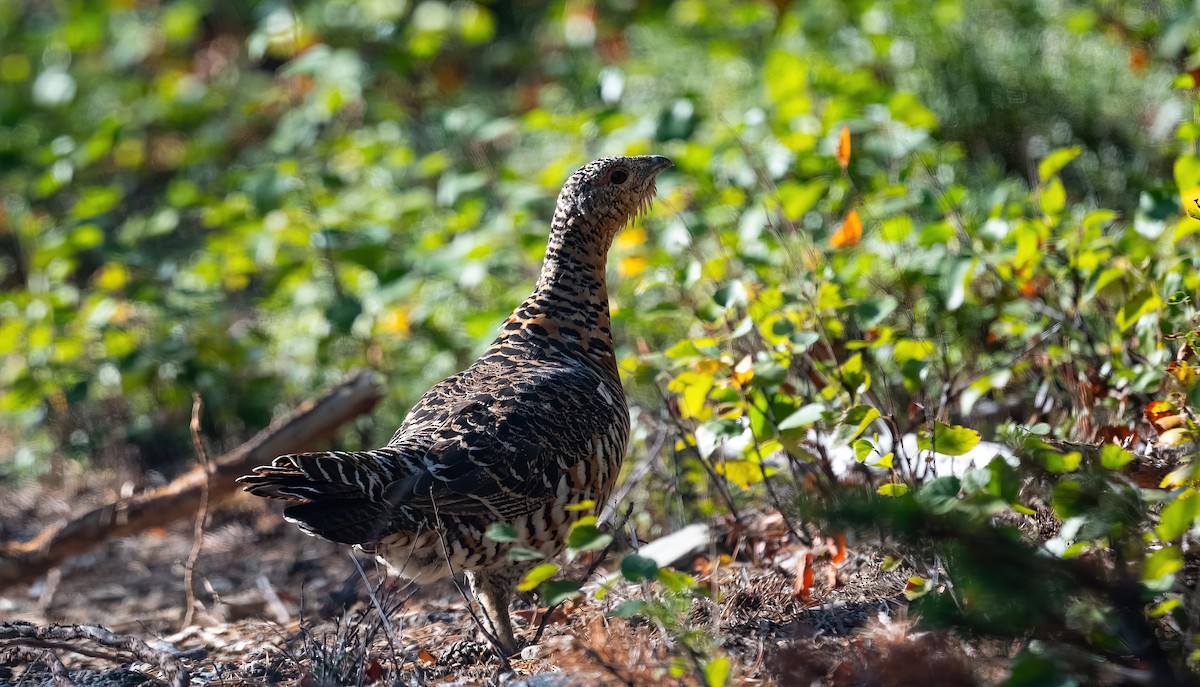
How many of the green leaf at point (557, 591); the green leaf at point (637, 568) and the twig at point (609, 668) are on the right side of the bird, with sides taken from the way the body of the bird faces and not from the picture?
3

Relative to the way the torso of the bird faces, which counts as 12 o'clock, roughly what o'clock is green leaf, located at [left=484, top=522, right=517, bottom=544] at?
The green leaf is roughly at 3 o'clock from the bird.

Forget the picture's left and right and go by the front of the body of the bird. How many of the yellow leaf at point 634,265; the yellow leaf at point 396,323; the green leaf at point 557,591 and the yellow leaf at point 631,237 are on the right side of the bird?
1

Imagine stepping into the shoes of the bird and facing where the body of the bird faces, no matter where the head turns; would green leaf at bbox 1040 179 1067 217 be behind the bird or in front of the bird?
in front

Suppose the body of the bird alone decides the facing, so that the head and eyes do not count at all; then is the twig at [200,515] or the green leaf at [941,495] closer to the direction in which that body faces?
the green leaf

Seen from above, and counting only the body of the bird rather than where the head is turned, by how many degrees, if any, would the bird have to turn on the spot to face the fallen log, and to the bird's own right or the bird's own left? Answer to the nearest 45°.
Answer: approximately 135° to the bird's own left

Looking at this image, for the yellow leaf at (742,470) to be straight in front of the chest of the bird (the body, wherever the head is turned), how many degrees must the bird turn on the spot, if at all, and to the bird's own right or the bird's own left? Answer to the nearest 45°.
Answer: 0° — it already faces it

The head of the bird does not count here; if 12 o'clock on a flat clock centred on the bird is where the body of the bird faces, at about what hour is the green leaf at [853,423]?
The green leaf is roughly at 1 o'clock from the bird.

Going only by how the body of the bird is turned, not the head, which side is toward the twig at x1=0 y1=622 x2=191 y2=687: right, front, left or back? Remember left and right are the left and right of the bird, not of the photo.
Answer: back

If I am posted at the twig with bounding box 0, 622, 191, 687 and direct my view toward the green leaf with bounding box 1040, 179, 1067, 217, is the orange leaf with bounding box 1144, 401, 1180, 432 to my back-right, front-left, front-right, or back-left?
front-right

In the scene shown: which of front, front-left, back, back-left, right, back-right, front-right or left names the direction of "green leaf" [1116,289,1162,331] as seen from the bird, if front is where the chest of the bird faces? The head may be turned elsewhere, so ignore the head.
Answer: front

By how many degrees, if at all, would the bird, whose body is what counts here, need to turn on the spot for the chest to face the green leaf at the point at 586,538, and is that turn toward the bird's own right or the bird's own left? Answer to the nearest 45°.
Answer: approximately 90° to the bird's own right

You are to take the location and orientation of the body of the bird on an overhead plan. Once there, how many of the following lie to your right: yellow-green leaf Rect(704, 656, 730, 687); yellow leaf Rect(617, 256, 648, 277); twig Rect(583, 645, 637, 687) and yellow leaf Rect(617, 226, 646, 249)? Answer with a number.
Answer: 2

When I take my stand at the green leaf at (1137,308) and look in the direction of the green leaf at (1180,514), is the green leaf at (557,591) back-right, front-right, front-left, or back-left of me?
front-right

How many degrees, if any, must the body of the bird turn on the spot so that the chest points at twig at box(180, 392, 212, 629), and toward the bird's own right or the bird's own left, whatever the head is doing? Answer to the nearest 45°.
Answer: approximately 135° to the bird's own left

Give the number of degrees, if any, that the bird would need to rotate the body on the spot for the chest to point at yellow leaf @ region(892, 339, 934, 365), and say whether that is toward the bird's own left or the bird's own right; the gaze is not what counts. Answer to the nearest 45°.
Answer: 0° — it already faces it

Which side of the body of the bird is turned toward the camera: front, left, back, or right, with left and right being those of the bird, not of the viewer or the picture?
right
